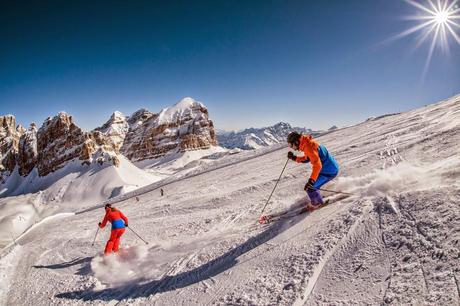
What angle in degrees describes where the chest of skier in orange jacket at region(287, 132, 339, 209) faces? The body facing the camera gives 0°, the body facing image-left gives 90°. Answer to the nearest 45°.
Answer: approximately 90°

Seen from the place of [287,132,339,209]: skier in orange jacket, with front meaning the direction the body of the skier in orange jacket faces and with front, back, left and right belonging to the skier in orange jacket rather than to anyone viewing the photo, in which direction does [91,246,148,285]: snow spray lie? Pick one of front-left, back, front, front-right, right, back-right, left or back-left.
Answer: front

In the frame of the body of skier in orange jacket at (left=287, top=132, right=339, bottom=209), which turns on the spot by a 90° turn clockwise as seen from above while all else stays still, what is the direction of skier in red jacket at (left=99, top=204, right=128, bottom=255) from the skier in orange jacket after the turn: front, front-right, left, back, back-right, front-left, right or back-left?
left
